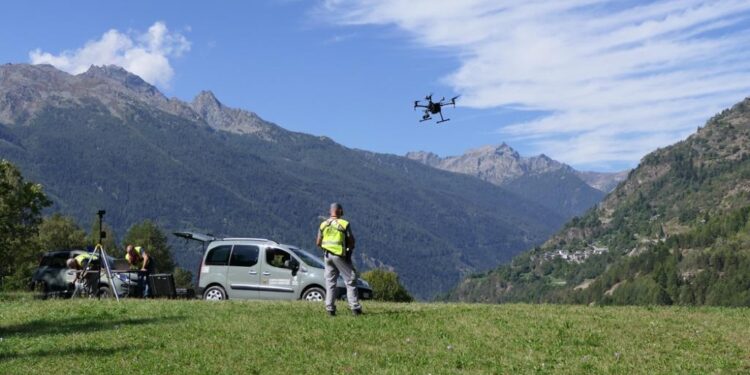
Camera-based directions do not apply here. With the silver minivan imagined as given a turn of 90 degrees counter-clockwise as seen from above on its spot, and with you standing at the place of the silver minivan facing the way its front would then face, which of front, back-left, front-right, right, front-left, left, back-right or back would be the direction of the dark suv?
front-left

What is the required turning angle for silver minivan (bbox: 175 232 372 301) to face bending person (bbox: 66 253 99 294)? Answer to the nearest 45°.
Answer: approximately 135° to its left

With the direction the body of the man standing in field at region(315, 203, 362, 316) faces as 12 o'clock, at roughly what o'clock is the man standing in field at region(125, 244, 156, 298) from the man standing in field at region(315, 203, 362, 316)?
the man standing in field at region(125, 244, 156, 298) is roughly at 11 o'clock from the man standing in field at region(315, 203, 362, 316).

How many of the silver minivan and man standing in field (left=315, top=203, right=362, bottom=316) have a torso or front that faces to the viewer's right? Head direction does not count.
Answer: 1

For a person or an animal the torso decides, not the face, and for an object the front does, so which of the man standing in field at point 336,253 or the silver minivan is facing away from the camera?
the man standing in field

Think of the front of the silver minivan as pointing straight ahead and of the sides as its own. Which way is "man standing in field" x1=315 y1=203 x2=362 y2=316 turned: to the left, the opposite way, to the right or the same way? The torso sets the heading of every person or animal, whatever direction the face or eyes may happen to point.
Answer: to the left

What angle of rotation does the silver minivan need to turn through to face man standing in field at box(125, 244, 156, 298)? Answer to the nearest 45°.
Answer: approximately 135° to its left

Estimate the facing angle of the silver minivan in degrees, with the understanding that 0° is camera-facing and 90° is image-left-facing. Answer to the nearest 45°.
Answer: approximately 270°

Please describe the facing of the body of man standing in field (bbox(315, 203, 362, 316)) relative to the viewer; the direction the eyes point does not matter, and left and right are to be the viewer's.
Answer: facing away from the viewer

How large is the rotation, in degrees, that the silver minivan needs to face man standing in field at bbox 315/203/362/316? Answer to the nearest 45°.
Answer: approximately 90° to its right
